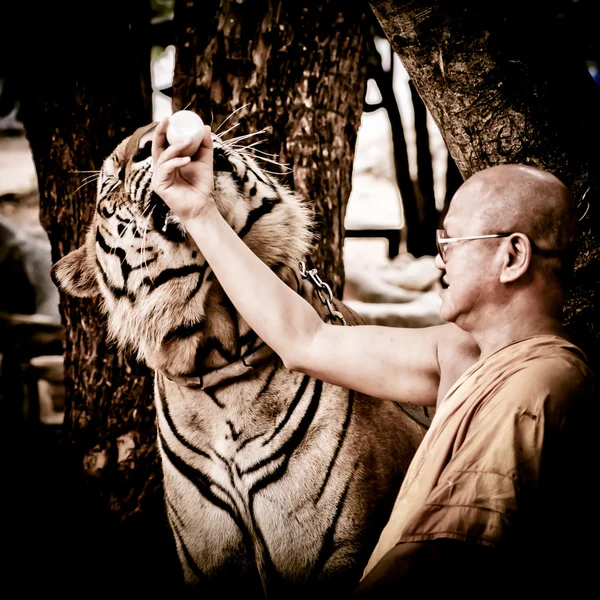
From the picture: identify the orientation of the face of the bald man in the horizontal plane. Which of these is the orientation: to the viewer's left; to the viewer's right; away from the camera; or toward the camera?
to the viewer's left

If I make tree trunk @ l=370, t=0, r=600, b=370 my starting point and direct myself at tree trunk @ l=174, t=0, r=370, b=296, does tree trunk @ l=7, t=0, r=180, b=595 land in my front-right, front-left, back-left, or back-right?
front-left

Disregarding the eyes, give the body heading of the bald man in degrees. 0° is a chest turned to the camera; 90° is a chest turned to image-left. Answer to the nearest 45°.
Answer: approximately 90°

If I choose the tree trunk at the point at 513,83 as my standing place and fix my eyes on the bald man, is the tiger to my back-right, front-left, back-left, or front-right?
front-right

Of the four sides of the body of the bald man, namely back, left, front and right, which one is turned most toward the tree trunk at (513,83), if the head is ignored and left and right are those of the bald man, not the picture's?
right

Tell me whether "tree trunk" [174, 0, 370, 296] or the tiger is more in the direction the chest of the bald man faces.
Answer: the tiger

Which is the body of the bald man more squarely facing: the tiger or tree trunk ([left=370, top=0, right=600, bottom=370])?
the tiger

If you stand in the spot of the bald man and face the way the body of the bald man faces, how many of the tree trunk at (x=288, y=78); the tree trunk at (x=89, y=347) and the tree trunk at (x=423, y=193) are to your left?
0

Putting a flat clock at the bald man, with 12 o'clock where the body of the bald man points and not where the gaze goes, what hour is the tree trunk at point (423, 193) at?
The tree trunk is roughly at 3 o'clock from the bald man.

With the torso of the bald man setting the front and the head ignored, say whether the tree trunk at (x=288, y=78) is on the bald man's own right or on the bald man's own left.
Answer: on the bald man's own right

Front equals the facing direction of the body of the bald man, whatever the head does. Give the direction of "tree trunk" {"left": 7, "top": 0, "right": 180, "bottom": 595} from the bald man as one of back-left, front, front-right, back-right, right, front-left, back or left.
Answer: front-right
